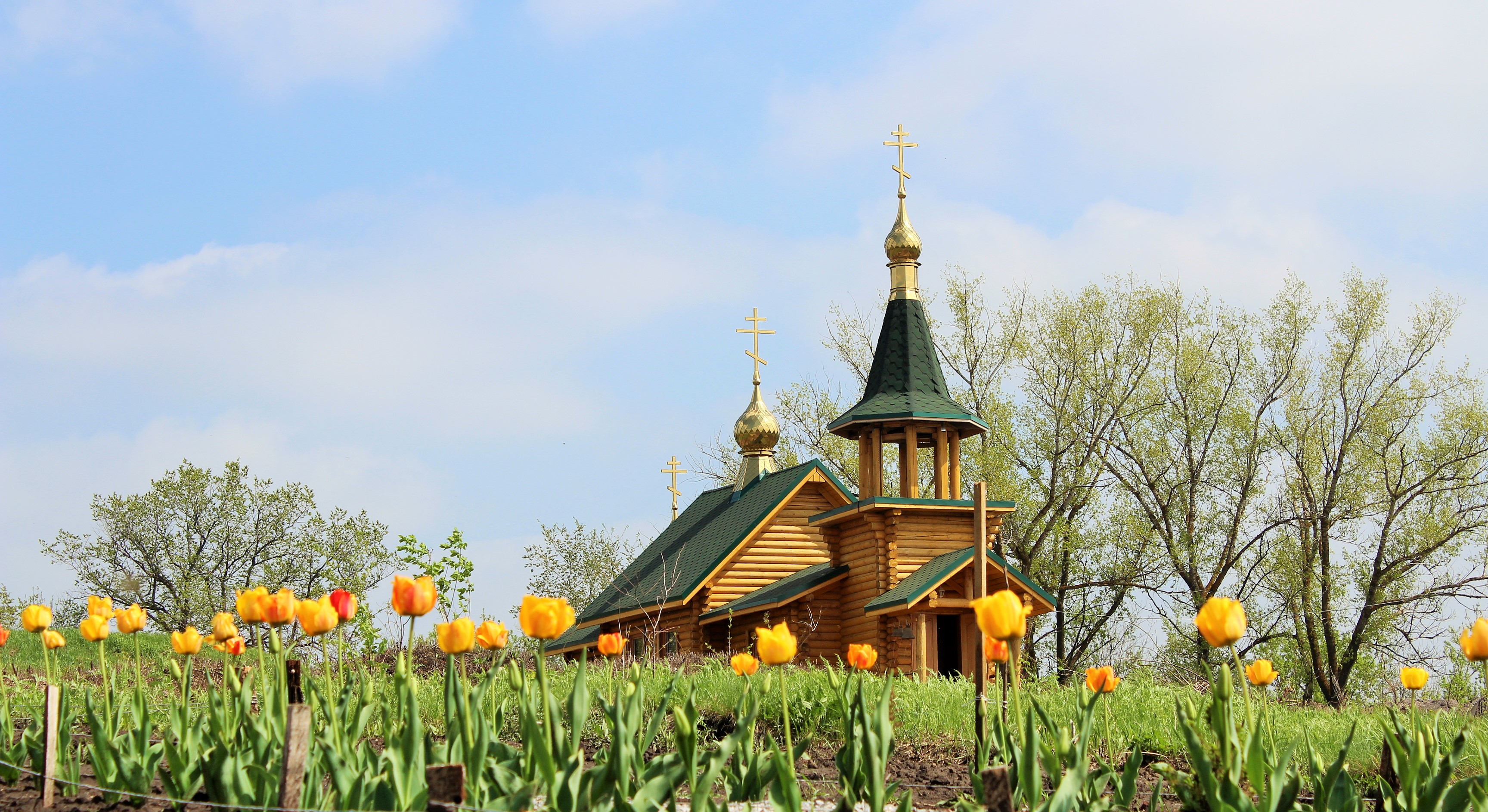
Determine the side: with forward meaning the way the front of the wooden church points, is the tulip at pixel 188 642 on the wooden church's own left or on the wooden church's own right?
on the wooden church's own right

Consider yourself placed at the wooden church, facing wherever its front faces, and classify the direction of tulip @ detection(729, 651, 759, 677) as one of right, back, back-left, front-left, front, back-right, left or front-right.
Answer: front-right

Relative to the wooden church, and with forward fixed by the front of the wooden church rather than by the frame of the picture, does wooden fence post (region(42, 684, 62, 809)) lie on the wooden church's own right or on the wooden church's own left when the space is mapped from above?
on the wooden church's own right

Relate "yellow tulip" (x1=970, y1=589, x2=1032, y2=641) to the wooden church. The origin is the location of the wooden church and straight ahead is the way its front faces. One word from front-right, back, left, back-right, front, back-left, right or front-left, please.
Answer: front-right

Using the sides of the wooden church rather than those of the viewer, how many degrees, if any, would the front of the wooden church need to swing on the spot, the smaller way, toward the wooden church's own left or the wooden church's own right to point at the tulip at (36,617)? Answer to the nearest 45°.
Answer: approximately 45° to the wooden church's own right

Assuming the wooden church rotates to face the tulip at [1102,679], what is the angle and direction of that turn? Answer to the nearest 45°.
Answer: approximately 45° to its right

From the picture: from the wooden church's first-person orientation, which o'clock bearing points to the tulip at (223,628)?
The tulip is roughly at 2 o'clock from the wooden church.

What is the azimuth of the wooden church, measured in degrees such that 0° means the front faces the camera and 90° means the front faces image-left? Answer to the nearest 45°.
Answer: approximately 315°

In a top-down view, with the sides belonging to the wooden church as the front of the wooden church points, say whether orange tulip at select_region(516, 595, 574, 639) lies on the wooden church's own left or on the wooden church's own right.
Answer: on the wooden church's own right

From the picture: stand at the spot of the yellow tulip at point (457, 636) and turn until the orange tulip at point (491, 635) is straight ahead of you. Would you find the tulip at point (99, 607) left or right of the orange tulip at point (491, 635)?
left

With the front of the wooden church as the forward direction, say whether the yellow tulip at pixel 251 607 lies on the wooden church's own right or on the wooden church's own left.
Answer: on the wooden church's own right

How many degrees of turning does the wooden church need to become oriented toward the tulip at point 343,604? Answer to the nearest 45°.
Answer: approximately 45° to its right
